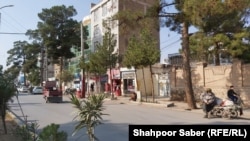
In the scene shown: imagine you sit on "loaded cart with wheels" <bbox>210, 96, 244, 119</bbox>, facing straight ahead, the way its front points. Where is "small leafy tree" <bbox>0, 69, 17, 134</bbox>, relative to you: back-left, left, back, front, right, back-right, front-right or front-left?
front-left

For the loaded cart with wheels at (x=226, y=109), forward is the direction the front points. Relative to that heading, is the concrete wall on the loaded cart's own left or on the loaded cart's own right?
on the loaded cart's own right

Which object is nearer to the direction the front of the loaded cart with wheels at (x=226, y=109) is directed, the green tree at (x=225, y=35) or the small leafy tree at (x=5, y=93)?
the small leafy tree

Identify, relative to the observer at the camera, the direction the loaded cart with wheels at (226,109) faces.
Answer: facing to the left of the viewer

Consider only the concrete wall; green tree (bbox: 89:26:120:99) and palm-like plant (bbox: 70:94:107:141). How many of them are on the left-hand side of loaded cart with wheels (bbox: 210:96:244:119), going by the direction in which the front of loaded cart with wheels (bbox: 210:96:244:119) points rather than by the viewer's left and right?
1

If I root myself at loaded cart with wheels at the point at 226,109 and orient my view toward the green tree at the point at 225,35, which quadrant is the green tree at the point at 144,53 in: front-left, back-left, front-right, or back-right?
front-left

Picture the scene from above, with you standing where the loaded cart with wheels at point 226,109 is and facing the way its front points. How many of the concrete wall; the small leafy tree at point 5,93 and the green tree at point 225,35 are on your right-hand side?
2

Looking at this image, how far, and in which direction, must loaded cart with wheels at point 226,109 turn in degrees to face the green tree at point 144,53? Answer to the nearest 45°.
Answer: approximately 135° to its left
